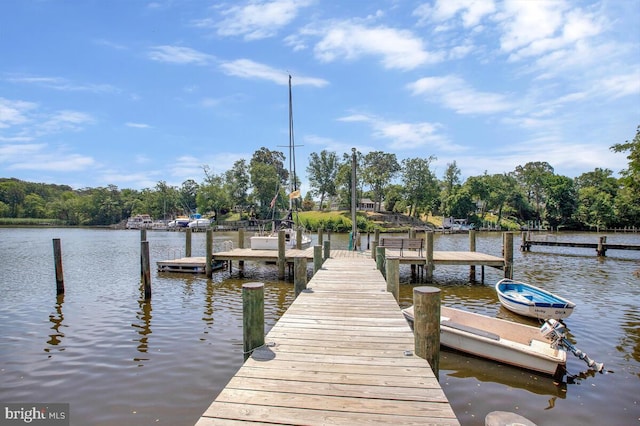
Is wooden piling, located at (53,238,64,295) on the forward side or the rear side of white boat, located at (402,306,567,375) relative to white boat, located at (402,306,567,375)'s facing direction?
on the forward side

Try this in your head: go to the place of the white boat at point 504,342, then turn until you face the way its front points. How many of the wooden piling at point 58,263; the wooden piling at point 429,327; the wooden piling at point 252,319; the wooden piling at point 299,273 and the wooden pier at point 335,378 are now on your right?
0

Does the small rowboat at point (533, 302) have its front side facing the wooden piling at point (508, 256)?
no

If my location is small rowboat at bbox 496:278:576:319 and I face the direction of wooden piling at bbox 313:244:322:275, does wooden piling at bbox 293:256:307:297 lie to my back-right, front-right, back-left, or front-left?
front-left

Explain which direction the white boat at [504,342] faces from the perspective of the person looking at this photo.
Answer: facing away from the viewer and to the left of the viewer

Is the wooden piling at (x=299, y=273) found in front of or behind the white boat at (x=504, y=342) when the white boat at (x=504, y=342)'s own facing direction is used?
in front

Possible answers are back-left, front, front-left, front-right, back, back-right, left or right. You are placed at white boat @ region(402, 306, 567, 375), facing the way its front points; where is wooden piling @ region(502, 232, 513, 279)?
front-right

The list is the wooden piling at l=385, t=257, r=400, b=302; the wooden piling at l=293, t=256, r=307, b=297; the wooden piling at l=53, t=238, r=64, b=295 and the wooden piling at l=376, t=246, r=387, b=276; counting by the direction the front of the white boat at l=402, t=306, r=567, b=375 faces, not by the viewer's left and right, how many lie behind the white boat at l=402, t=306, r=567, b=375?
0
